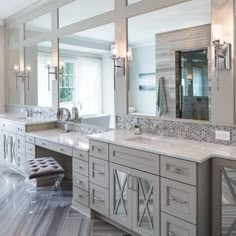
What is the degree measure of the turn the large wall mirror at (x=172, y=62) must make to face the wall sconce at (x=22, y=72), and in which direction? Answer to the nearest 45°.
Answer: approximately 90° to its right

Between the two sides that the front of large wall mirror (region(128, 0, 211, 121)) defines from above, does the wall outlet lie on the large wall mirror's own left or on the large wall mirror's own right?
on the large wall mirror's own left

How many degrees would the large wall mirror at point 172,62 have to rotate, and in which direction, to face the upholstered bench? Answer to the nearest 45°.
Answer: approximately 45° to its right

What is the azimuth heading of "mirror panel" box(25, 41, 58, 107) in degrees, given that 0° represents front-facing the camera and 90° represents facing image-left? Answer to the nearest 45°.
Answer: approximately 45°

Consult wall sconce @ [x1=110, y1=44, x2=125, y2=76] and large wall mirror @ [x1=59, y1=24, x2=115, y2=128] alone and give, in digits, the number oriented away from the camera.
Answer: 0

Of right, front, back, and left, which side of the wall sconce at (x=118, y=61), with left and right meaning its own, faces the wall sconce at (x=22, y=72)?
right

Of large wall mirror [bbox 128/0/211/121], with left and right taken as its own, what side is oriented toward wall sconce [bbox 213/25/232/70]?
left

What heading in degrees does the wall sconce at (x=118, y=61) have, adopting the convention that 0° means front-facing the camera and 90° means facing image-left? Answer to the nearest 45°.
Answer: approximately 45°
